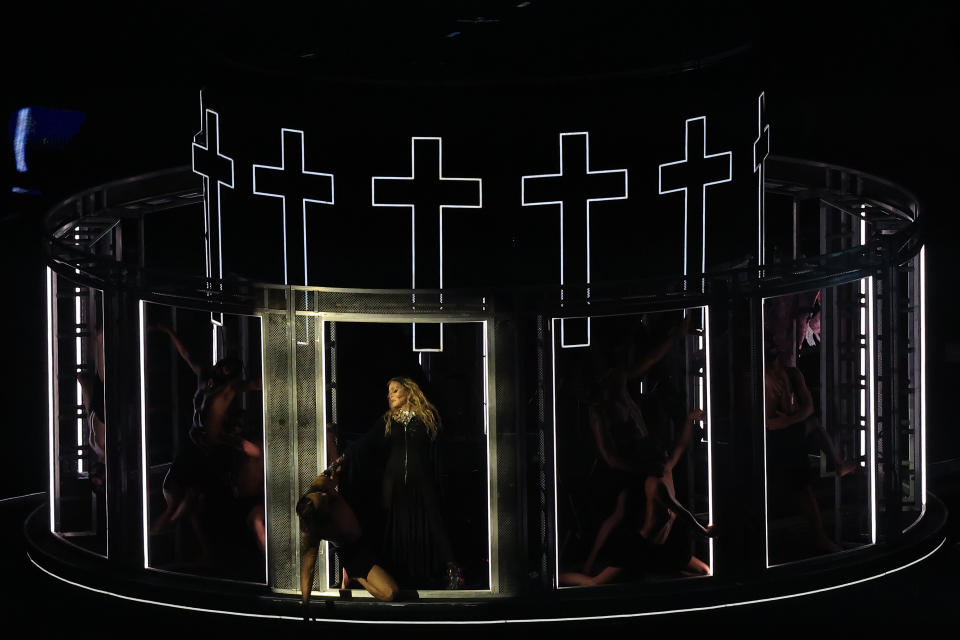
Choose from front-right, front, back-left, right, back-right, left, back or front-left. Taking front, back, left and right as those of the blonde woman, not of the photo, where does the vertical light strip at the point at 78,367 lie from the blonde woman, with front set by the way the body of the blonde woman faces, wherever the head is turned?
back-right

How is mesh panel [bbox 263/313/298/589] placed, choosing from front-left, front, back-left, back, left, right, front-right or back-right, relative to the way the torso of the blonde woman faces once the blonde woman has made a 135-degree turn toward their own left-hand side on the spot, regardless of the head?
back-left

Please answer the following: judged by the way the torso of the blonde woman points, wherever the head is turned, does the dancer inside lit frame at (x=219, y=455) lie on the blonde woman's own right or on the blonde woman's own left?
on the blonde woman's own right

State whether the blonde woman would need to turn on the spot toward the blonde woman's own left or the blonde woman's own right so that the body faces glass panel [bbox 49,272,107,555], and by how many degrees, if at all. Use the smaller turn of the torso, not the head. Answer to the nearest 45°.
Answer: approximately 135° to the blonde woman's own right

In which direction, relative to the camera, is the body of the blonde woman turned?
toward the camera

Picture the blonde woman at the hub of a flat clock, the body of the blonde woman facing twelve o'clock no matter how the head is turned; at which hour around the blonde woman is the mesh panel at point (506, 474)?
The mesh panel is roughly at 9 o'clock from the blonde woman.

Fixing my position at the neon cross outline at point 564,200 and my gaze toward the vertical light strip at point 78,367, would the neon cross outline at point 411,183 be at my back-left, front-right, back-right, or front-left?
front-left

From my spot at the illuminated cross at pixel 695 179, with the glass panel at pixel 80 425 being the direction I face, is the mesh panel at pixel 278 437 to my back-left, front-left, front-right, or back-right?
front-left

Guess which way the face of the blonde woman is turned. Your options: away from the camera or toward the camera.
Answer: toward the camera

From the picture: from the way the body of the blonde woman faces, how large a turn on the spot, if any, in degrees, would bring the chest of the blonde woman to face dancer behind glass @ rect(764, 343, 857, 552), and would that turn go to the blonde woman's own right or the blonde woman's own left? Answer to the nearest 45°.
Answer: approximately 90° to the blonde woman's own left

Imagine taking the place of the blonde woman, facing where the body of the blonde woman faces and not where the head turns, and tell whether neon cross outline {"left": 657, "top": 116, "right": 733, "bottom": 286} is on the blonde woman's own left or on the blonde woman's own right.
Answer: on the blonde woman's own left
